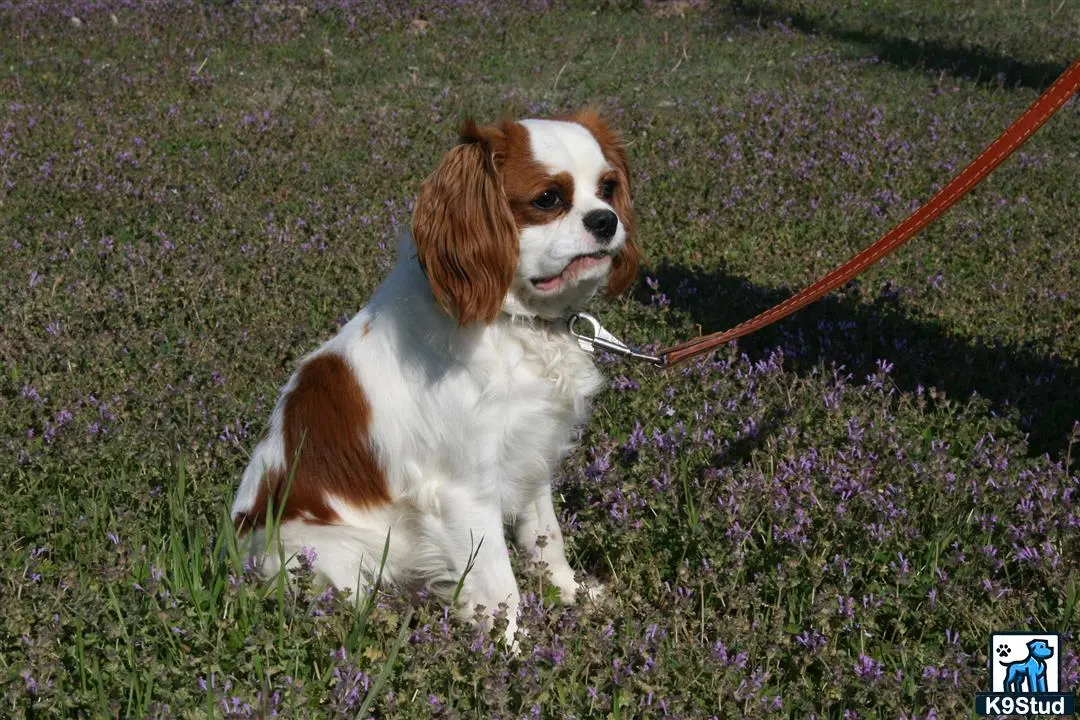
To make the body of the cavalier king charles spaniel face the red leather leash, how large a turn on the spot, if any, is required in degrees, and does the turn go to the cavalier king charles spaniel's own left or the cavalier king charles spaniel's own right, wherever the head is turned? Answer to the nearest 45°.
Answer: approximately 45° to the cavalier king charles spaniel's own left

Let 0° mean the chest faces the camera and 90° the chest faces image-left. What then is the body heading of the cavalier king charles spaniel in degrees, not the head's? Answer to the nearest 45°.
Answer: approximately 315°
